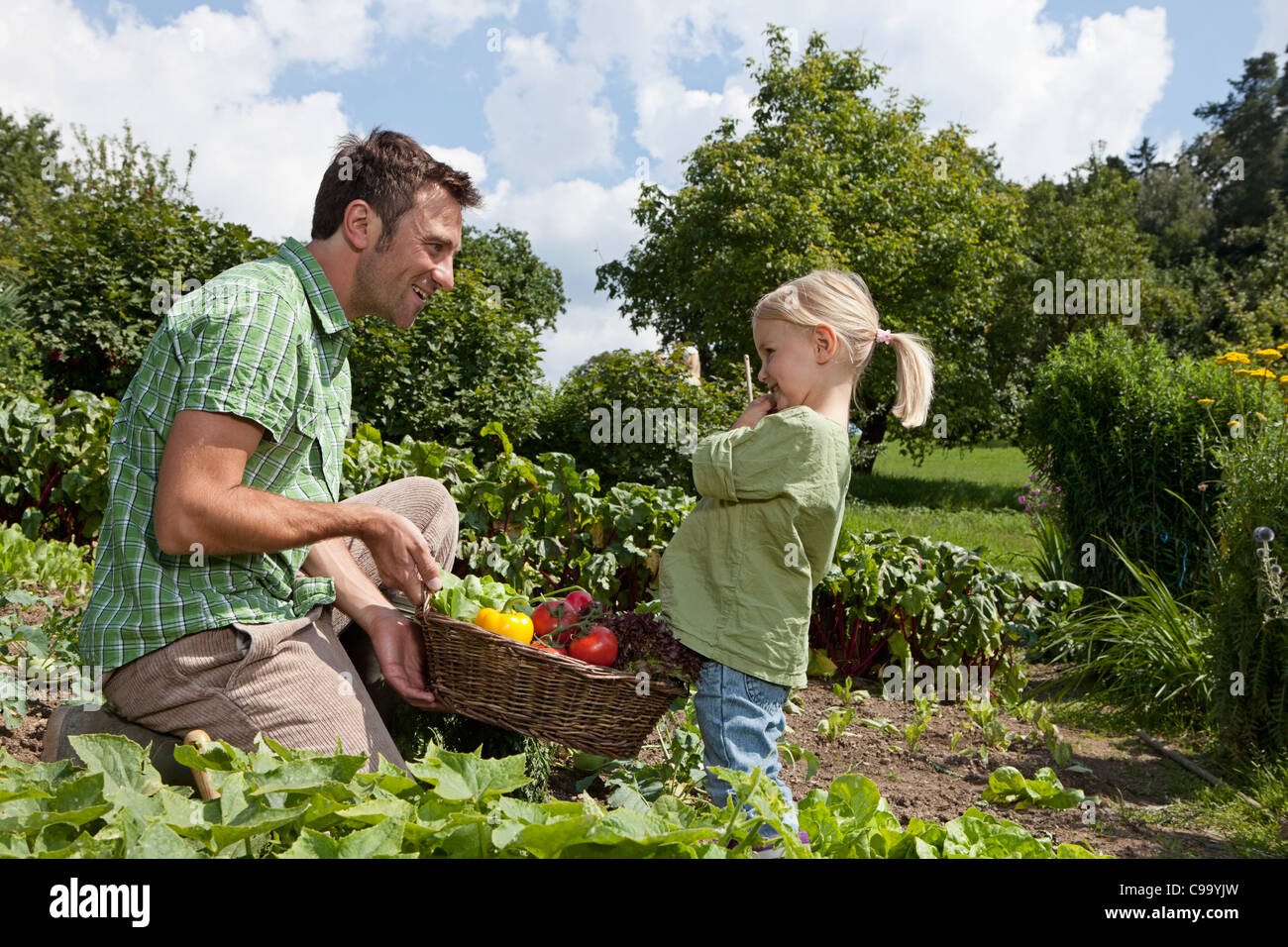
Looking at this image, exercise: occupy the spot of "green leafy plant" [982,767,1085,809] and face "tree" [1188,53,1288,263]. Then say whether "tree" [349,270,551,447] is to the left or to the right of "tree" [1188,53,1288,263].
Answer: left

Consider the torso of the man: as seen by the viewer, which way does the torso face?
to the viewer's right

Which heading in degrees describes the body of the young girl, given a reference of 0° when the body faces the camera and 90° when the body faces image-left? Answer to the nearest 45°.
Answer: approximately 90°

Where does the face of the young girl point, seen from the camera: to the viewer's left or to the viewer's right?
to the viewer's left

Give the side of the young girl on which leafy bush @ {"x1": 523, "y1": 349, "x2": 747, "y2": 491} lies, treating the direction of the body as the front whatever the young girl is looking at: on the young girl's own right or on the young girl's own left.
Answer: on the young girl's own right

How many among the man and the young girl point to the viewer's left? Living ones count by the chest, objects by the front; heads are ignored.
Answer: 1

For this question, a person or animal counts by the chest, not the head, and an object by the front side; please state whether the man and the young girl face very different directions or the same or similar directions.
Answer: very different directions
